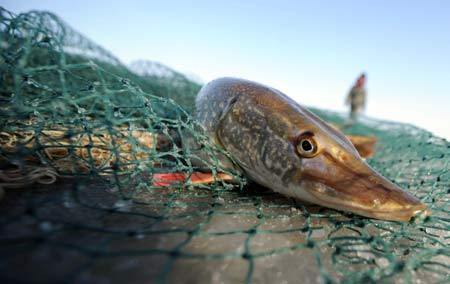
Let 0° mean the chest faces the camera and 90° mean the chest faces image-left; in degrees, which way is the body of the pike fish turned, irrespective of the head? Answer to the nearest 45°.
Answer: approximately 315°

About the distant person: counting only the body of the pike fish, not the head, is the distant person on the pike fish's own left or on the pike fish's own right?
on the pike fish's own left
